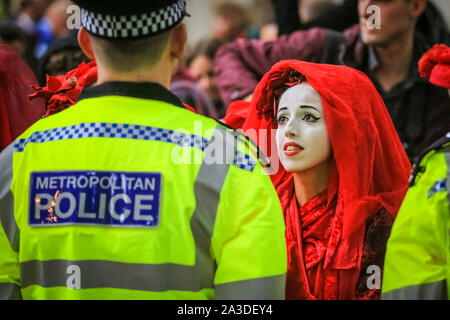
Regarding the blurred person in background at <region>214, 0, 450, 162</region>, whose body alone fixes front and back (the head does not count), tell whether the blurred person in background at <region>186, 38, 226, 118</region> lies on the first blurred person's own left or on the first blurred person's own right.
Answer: on the first blurred person's own right

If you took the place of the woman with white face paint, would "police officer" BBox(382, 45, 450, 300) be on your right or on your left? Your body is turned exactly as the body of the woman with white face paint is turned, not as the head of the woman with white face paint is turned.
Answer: on your left

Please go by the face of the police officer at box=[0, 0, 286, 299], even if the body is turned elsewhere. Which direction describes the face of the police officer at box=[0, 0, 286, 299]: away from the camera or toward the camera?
away from the camera

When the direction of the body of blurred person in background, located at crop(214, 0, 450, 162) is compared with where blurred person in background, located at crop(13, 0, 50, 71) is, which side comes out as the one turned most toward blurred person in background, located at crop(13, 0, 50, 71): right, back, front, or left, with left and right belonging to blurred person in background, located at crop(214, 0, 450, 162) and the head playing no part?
right

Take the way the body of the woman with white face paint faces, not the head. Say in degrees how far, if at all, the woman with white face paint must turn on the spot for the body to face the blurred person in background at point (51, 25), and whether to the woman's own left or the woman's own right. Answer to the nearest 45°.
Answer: approximately 90° to the woman's own right

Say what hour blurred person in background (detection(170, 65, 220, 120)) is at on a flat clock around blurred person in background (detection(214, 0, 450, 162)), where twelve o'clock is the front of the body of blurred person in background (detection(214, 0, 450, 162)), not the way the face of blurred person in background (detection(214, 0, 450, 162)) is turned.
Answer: blurred person in background (detection(170, 65, 220, 120)) is roughly at 3 o'clock from blurred person in background (detection(214, 0, 450, 162)).

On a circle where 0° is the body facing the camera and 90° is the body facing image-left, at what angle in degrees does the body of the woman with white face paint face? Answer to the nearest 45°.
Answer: approximately 45°

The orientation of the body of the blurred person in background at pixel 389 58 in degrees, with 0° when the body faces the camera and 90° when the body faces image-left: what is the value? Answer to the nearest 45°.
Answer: approximately 45°
